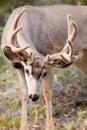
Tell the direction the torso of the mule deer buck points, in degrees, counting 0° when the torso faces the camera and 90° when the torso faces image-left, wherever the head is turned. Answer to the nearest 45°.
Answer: approximately 45°
